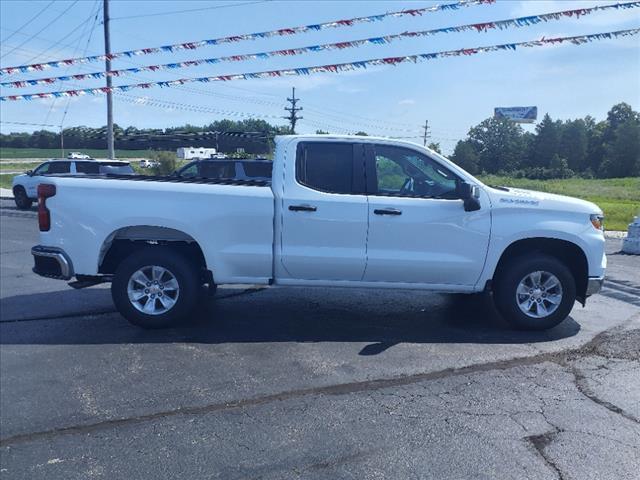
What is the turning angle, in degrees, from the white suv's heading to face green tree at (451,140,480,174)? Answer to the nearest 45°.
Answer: approximately 180°

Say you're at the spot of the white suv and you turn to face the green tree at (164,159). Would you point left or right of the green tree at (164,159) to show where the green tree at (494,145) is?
right

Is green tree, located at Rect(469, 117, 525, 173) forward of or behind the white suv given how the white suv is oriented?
behind

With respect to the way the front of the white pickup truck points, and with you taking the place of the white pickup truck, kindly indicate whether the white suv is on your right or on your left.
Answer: on your left

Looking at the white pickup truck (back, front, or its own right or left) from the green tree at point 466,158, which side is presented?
left

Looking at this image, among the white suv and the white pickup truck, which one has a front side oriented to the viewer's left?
the white suv

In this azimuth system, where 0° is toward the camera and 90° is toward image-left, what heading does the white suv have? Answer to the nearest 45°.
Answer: approximately 90°

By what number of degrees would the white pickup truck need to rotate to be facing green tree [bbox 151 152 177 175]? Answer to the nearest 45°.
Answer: approximately 90° to its left

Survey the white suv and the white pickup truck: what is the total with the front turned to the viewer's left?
1

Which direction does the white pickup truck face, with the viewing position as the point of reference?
facing to the right of the viewer

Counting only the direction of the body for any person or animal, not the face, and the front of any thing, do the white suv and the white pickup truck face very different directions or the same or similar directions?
very different directions
